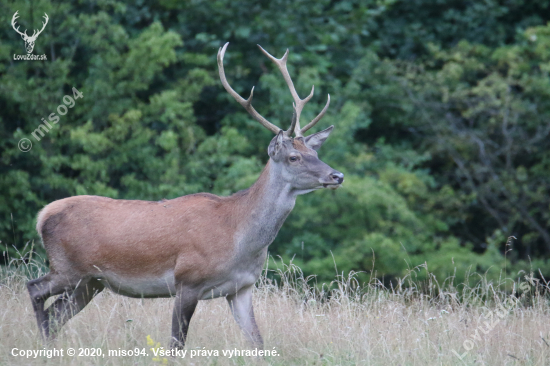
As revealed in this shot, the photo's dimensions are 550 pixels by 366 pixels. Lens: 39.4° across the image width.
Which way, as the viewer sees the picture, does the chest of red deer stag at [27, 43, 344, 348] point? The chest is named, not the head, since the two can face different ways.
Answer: to the viewer's right
